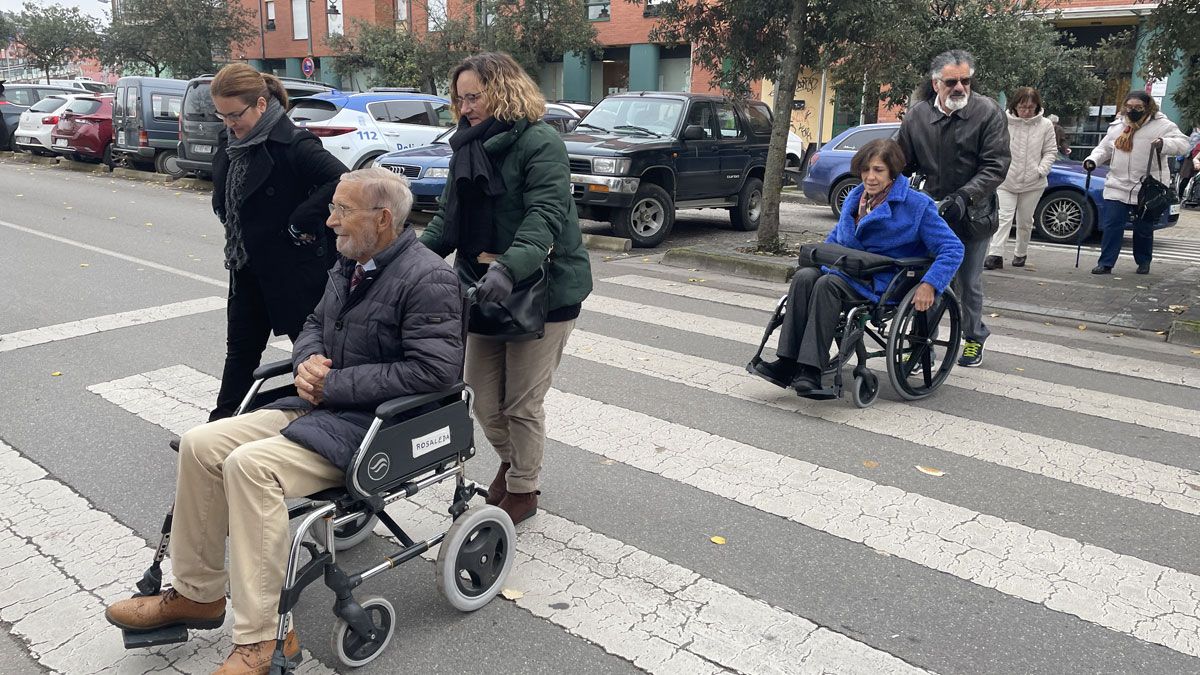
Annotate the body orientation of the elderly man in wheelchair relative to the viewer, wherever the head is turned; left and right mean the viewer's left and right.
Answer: facing the viewer and to the left of the viewer

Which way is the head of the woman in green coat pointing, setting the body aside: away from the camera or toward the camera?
toward the camera

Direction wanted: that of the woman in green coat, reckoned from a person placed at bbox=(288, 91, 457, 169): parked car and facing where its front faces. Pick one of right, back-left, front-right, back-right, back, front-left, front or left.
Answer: back-right

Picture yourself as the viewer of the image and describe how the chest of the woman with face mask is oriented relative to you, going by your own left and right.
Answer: facing the viewer

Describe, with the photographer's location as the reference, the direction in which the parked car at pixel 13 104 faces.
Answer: facing away from the viewer and to the right of the viewer

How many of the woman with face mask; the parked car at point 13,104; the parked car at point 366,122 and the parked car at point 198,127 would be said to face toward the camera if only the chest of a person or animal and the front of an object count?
1

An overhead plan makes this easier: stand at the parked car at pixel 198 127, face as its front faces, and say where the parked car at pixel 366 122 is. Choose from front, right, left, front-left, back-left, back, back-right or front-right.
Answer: right

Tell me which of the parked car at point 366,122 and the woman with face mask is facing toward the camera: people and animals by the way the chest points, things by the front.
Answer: the woman with face mask

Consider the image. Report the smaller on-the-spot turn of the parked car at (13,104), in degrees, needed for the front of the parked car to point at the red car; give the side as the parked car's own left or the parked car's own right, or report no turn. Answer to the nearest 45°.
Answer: approximately 135° to the parked car's own right

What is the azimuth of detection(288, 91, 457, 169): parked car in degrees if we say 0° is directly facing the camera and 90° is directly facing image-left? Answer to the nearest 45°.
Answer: approximately 225°

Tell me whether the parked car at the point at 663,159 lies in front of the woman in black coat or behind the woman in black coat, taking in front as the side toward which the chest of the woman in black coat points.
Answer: behind

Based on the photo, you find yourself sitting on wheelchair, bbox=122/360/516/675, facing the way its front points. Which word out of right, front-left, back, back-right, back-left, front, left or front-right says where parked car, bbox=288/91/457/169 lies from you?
back-right

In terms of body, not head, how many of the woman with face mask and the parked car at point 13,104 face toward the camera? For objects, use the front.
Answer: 1

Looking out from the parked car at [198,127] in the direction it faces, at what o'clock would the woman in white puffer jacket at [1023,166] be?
The woman in white puffer jacket is roughly at 3 o'clock from the parked car.

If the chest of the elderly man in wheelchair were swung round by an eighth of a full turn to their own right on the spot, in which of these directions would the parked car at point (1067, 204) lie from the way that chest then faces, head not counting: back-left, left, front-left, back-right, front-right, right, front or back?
back-right
